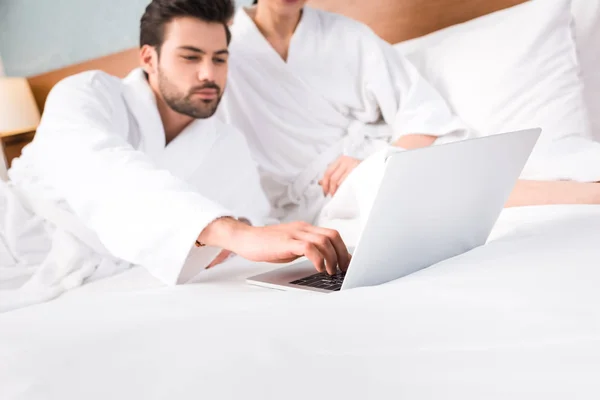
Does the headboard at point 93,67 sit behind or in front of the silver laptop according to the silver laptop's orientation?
in front

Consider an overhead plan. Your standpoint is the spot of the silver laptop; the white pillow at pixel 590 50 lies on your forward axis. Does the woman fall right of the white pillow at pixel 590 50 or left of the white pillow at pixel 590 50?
left

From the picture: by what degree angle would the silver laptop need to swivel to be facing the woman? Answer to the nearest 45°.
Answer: approximately 45° to its right

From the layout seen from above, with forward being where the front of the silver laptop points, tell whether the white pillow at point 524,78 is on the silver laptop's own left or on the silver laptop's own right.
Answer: on the silver laptop's own right

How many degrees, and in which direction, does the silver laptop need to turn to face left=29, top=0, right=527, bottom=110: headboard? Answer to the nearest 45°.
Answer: approximately 45° to its right

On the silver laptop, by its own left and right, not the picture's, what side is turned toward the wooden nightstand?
front

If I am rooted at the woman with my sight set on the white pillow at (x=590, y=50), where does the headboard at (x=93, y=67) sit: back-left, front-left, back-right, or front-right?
back-left

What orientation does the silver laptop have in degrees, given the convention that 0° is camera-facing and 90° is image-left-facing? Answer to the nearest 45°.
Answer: approximately 135°
